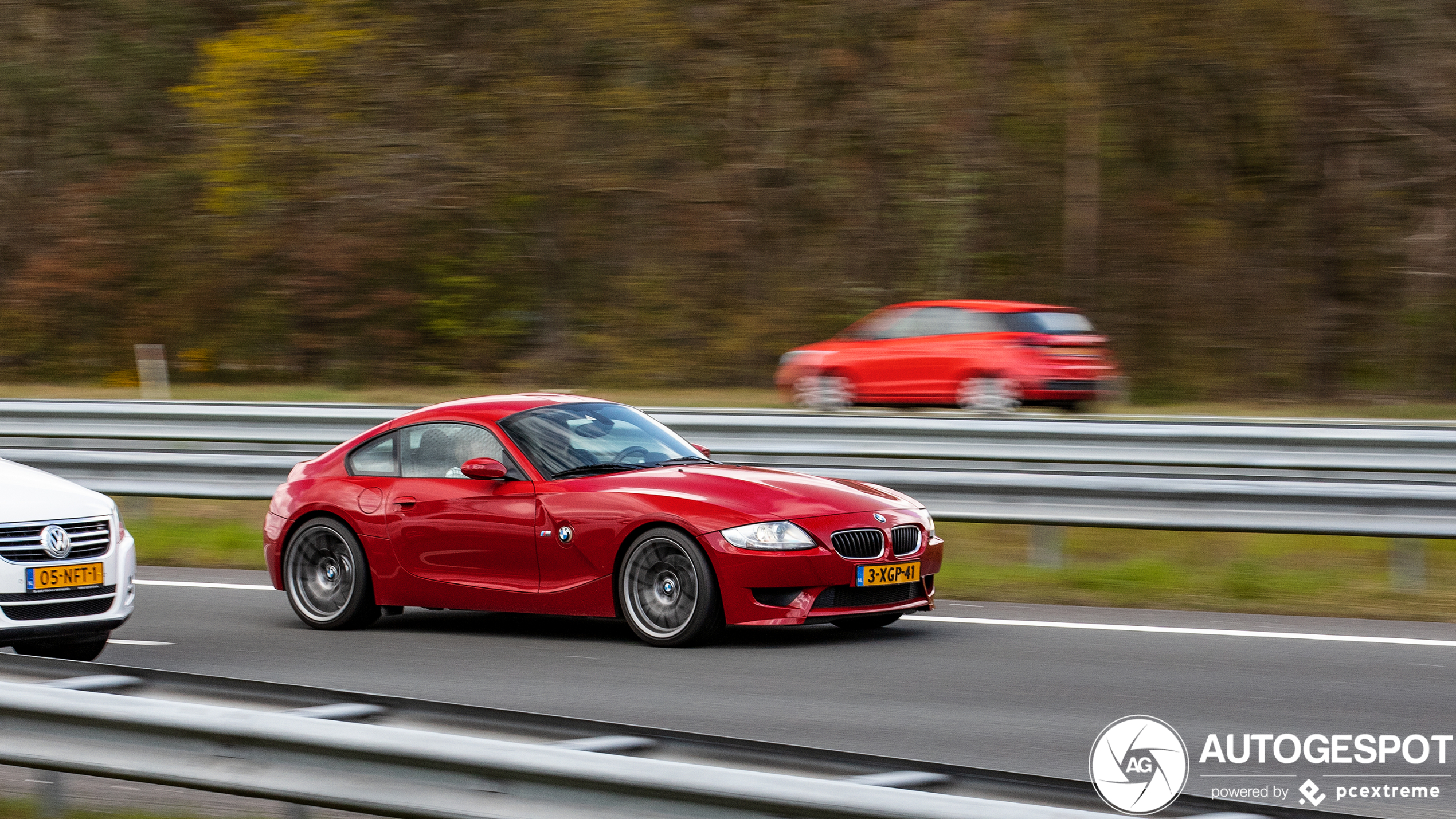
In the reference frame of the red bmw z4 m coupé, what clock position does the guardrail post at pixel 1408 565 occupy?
The guardrail post is roughly at 10 o'clock from the red bmw z4 m coupé.

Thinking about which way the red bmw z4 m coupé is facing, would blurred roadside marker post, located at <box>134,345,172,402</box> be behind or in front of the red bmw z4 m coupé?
behind

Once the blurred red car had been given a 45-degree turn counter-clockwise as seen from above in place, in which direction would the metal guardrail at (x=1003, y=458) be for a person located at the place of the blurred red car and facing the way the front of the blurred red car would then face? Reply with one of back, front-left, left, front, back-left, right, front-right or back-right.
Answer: left

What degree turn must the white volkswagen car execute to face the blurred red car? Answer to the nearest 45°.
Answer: approximately 90° to its left

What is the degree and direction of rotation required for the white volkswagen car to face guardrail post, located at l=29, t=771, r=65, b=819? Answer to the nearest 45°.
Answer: approximately 45° to its right

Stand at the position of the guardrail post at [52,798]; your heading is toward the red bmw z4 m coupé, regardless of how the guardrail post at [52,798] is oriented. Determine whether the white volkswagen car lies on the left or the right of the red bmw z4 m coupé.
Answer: left

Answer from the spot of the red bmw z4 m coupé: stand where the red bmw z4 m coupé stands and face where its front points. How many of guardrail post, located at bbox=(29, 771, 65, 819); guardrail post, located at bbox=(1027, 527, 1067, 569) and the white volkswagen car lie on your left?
1

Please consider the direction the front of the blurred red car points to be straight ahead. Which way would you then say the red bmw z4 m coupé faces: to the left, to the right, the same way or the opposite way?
the opposite way

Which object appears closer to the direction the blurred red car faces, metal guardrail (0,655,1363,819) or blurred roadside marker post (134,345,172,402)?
the blurred roadside marker post

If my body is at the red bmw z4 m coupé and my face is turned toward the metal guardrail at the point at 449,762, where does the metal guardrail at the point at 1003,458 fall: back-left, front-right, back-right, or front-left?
back-left

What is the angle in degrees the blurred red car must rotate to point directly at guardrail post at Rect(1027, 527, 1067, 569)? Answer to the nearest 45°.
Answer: approximately 135° to its left

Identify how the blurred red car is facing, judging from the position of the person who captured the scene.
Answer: facing away from the viewer and to the left of the viewer

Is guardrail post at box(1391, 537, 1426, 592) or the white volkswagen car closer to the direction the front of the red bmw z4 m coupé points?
the guardrail post
